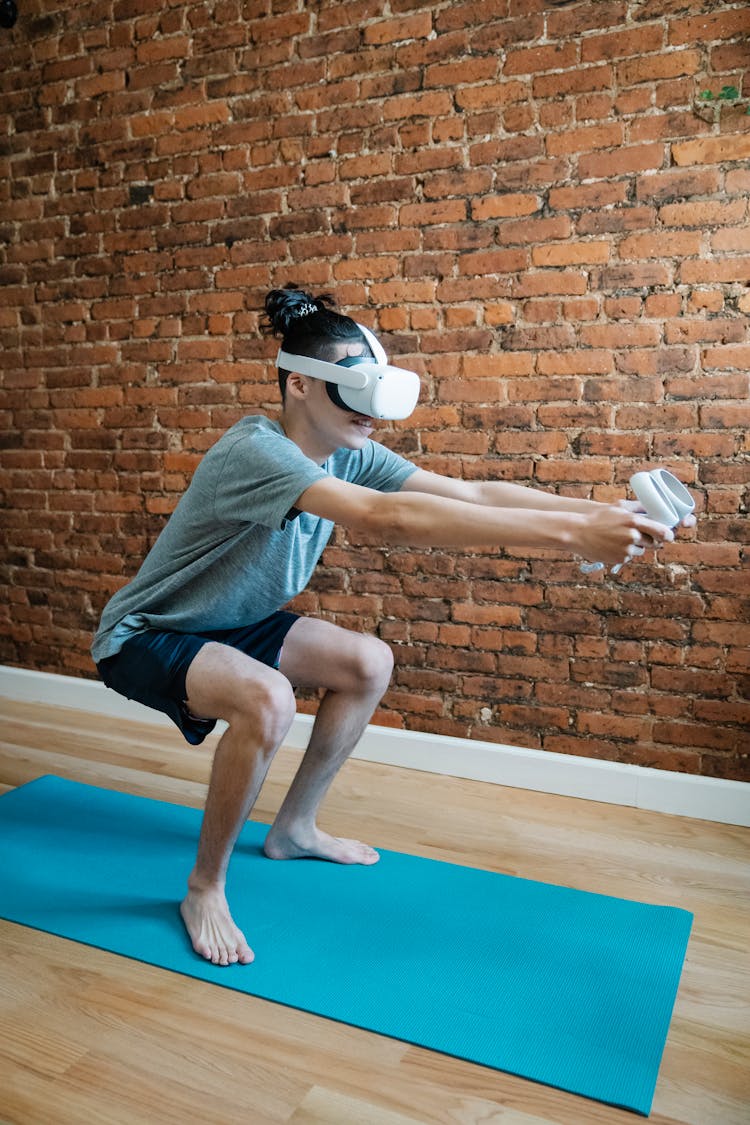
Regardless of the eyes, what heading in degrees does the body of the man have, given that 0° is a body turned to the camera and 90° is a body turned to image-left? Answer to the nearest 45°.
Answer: approximately 315°

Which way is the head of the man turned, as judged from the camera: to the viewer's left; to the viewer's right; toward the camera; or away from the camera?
to the viewer's right
